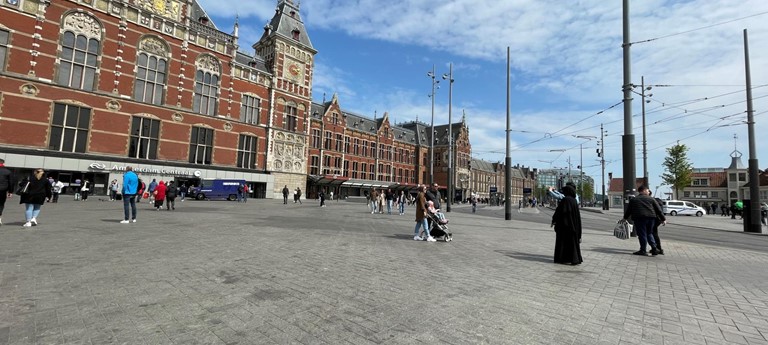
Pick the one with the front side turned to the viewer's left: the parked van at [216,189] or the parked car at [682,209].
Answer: the parked van at [216,189]

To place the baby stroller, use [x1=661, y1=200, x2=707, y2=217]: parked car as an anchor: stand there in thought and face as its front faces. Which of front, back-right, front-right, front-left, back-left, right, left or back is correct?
right

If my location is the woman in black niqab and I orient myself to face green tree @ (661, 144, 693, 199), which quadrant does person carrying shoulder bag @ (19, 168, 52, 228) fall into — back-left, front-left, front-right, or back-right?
back-left

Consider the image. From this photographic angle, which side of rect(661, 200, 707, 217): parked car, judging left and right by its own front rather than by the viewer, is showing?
right

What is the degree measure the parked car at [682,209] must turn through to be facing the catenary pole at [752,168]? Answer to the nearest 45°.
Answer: approximately 90° to its right

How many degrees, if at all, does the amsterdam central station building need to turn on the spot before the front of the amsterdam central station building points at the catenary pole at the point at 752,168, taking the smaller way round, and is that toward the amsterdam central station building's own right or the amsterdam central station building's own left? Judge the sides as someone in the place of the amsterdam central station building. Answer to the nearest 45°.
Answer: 0° — it already faces it

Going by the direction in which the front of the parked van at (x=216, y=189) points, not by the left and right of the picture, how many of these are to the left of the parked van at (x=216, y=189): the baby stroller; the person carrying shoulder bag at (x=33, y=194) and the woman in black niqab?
3

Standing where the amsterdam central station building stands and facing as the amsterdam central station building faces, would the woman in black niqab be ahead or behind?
ahead

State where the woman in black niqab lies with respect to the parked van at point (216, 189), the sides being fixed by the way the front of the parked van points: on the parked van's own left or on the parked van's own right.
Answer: on the parked van's own left

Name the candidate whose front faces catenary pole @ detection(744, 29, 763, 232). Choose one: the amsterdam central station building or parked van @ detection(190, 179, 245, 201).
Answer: the amsterdam central station building

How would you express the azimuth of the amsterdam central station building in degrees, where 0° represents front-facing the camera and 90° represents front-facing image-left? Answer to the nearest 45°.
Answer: approximately 315°

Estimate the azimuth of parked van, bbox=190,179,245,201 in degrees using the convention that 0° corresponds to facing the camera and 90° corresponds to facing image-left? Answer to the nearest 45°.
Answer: approximately 90°

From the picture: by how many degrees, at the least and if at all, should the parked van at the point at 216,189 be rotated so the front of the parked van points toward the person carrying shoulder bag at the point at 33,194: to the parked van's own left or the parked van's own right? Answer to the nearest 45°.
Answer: approximately 90° to the parked van's own left
